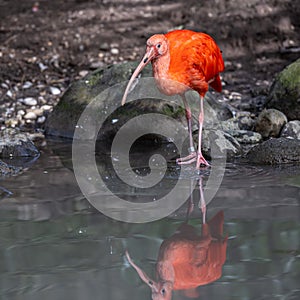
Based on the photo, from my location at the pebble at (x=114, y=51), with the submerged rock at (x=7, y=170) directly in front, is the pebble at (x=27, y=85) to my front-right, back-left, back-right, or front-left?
front-right

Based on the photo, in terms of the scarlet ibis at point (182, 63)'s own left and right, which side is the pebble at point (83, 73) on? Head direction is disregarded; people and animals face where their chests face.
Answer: on its right

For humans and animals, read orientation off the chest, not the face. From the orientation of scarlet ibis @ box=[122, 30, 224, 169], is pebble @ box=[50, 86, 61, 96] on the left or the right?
on its right

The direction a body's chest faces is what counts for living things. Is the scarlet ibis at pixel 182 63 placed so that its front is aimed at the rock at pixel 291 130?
no

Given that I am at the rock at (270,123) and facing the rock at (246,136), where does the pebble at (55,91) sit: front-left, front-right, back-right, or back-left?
front-right

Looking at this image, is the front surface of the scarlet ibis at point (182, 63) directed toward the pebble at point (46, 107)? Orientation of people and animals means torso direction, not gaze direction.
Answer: no

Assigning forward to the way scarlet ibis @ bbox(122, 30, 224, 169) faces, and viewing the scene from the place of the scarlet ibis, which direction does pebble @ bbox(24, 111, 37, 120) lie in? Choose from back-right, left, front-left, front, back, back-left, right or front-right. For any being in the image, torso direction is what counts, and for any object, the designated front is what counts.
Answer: right

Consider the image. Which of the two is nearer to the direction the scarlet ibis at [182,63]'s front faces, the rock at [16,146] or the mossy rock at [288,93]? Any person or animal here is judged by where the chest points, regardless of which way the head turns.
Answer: the rock

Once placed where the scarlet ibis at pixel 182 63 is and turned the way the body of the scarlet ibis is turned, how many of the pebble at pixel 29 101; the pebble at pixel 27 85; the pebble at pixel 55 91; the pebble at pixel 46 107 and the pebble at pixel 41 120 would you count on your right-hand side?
5

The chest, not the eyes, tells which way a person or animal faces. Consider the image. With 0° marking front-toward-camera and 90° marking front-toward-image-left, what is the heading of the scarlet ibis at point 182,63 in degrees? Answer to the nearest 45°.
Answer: approximately 45°

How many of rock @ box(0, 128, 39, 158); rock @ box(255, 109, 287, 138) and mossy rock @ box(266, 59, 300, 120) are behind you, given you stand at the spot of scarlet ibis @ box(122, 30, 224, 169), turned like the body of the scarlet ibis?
2

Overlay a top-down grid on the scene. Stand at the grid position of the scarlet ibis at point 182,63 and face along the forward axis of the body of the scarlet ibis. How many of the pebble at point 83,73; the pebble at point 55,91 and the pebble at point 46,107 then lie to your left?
0

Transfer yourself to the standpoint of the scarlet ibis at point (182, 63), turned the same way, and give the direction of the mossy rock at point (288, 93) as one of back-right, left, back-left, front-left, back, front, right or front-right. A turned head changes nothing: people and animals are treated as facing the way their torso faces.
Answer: back

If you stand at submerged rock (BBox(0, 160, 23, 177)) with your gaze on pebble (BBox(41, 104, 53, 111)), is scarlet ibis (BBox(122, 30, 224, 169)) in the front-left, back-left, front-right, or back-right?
front-right

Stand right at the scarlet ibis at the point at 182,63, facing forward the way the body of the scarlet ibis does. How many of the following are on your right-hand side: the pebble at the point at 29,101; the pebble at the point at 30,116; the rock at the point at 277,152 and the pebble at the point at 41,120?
3

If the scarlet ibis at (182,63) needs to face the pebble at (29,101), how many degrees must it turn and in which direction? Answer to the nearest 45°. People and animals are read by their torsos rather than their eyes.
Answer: approximately 90° to its right

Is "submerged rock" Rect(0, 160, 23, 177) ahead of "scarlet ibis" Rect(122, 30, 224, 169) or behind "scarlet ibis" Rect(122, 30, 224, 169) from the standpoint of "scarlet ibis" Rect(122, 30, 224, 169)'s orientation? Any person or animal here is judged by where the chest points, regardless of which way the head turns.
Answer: ahead
